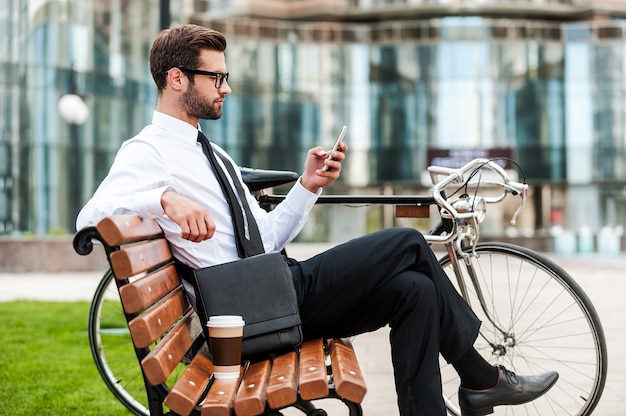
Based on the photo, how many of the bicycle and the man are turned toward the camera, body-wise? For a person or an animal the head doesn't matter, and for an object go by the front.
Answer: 0

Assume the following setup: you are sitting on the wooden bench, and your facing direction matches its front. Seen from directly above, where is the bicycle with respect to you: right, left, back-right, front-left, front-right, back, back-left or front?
front-left

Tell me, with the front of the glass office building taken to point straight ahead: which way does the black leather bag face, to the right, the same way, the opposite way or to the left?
the same way

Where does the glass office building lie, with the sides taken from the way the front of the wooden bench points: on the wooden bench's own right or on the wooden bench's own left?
on the wooden bench's own left

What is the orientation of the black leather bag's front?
toward the camera

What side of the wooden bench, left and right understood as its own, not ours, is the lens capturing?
right

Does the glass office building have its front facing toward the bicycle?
yes

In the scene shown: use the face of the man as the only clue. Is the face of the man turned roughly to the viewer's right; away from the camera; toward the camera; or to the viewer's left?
to the viewer's right

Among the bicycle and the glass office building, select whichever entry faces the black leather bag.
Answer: the glass office building

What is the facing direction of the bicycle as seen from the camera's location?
facing to the right of the viewer

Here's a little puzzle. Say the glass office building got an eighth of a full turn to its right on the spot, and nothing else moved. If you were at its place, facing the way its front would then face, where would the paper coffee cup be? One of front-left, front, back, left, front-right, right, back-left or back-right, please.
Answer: front-left

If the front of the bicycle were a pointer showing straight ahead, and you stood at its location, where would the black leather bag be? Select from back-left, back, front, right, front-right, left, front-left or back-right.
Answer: back-right

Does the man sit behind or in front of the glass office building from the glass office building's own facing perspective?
in front

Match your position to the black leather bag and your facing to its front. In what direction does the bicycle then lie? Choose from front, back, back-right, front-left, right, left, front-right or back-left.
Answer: back-left

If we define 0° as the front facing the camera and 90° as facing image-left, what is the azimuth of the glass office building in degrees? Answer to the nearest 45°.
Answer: approximately 0°
